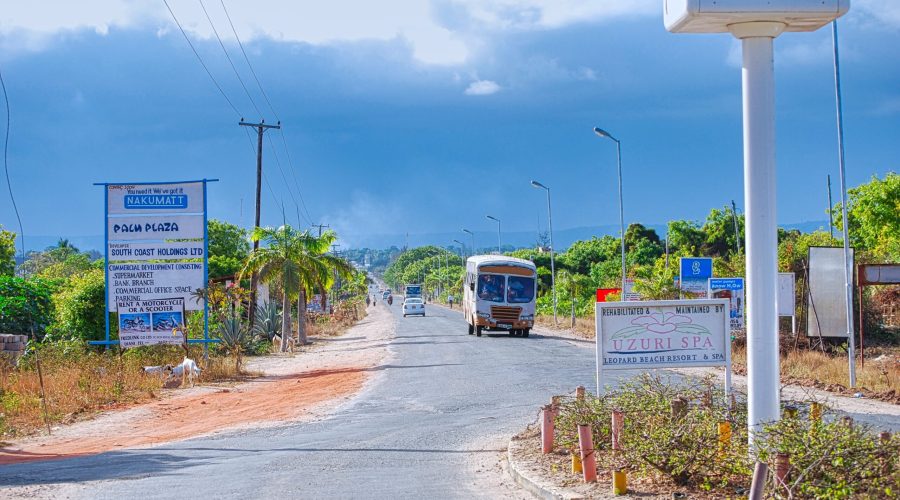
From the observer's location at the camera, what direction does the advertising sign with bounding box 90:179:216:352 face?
facing the viewer

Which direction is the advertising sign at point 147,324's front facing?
toward the camera

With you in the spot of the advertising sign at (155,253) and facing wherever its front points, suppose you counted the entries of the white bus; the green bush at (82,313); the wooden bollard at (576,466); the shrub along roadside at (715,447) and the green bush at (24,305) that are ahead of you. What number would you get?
2

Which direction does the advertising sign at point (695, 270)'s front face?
toward the camera

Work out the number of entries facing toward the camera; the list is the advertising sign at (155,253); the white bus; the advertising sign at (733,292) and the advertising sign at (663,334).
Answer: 4

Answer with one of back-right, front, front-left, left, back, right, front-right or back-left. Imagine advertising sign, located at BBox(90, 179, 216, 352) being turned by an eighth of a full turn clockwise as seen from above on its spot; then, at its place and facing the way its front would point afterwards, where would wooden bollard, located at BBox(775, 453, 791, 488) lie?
front-left

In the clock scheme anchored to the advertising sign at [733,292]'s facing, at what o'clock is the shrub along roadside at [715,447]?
The shrub along roadside is roughly at 12 o'clock from the advertising sign.

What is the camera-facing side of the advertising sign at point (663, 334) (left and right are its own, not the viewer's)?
front

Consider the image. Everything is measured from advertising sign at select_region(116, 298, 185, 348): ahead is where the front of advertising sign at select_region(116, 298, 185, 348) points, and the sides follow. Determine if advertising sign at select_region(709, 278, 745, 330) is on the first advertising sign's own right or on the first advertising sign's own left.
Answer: on the first advertising sign's own left

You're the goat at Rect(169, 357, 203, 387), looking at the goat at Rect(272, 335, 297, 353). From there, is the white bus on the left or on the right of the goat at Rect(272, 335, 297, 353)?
right

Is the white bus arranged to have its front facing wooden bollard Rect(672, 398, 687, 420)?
yes

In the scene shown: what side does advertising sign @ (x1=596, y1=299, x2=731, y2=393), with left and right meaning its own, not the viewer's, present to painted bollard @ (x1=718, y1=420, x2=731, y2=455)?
front

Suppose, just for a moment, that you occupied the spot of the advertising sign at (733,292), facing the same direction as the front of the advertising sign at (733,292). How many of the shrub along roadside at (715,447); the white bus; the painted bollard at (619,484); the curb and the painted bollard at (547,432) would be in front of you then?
4

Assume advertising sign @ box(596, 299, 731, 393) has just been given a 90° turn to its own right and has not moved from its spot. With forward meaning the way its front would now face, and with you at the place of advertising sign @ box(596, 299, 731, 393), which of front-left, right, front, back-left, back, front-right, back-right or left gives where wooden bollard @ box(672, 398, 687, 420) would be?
left
